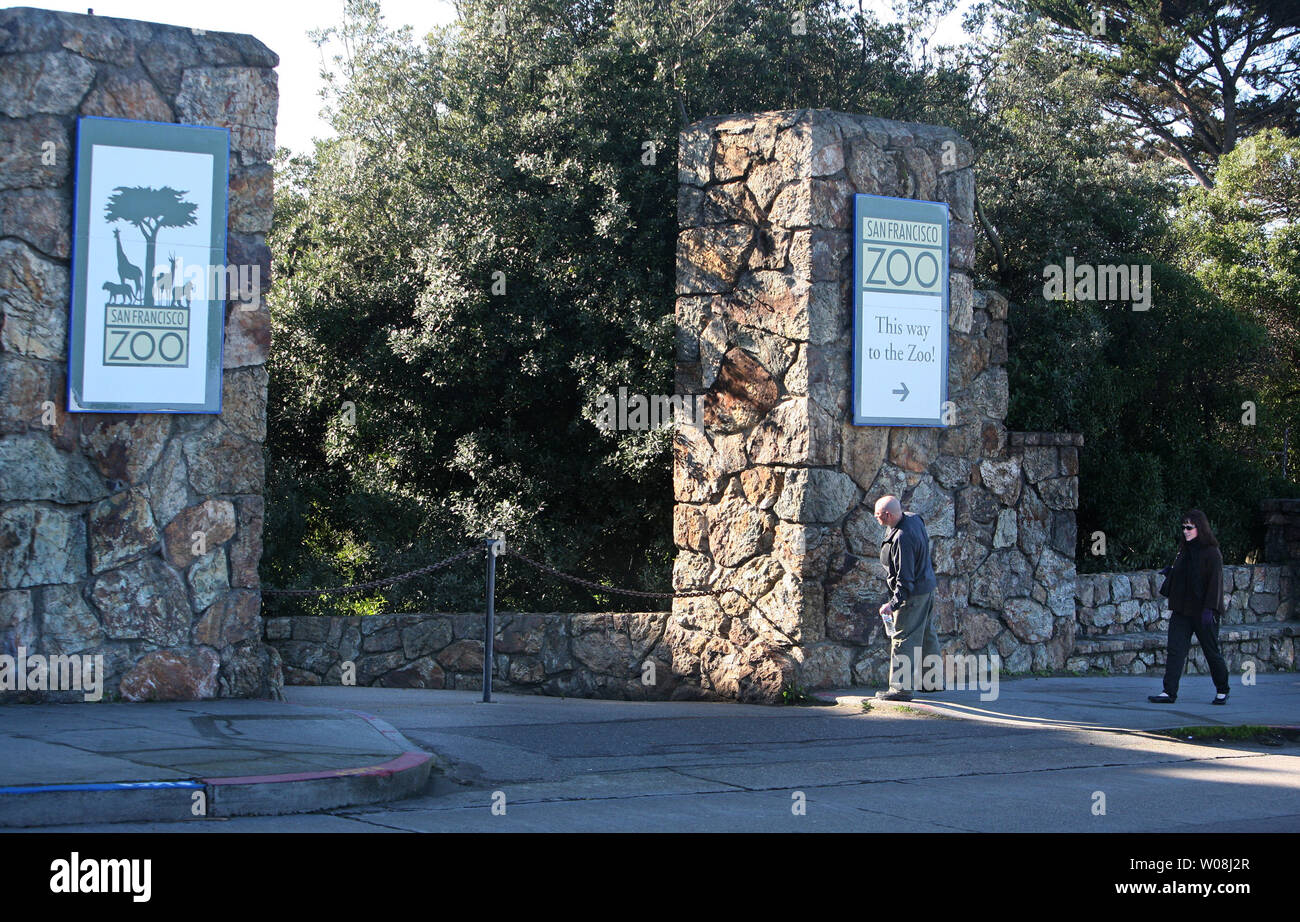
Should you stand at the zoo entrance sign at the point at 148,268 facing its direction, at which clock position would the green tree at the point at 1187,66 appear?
The green tree is roughly at 8 o'clock from the zoo entrance sign.

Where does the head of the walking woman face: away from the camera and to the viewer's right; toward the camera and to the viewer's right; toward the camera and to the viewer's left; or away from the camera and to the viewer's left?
toward the camera and to the viewer's left

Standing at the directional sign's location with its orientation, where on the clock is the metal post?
The metal post is roughly at 4 o'clock from the directional sign.

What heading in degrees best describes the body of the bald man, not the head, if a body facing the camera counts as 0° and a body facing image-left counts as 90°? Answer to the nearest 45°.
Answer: approximately 90°

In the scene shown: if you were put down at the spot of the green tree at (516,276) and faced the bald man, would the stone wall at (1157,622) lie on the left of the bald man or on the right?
left

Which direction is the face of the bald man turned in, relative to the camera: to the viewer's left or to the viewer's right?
to the viewer's left

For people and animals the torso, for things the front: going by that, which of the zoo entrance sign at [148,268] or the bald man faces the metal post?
the bald man

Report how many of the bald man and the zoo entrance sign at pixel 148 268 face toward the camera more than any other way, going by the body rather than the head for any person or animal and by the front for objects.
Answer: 1

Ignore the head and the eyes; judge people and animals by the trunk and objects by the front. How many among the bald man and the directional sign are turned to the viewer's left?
1

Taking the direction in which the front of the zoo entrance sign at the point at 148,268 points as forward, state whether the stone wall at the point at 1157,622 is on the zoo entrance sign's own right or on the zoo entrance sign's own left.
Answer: on the zoo entrance sign's own left

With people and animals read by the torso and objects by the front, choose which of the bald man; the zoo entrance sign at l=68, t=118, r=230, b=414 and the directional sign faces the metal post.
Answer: the bald man

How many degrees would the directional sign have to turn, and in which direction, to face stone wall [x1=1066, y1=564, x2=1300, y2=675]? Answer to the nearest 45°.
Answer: approximately 90° to its left

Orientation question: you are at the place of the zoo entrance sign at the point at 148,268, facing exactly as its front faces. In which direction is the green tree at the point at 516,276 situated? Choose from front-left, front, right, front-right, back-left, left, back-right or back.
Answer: back-left
